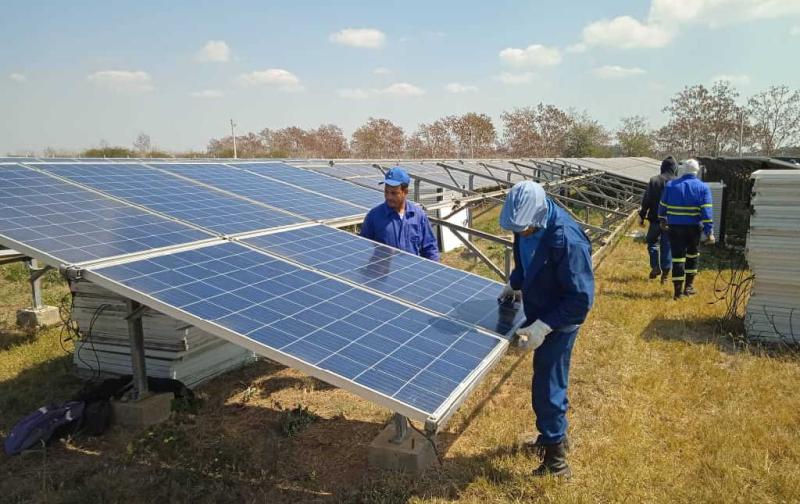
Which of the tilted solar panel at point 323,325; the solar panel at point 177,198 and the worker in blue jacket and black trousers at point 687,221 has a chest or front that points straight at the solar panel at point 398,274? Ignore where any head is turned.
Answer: the solar panel at point 177,198

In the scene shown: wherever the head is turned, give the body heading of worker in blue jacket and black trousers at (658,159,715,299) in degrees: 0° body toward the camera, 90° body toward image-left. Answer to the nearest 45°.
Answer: approximately 180°

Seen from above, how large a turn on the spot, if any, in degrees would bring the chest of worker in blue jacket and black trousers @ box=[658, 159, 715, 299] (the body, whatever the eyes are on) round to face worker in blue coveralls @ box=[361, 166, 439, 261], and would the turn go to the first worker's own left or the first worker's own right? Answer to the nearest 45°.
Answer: approximately 135° to the first worker's own left

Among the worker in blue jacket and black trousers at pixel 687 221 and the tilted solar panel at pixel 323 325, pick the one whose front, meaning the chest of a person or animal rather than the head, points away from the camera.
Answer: the worker in blue jacket and black trousers

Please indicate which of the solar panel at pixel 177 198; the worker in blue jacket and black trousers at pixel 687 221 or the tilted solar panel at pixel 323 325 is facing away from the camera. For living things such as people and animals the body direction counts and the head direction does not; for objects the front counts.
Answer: the worker in blue jacket and black trousers

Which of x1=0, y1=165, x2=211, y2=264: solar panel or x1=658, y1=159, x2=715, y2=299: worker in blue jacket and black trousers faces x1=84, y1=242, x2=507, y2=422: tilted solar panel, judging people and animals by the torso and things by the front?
the solar panel
